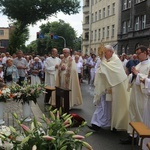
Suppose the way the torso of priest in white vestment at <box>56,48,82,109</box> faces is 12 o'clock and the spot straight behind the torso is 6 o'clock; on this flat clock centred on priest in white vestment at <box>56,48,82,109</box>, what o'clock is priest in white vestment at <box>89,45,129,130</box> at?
priest in white vestment at <box>89,45,129,130</box> is roughly at 10 o'clock from priest in white vestment at <box>56,48,82,109</box>.

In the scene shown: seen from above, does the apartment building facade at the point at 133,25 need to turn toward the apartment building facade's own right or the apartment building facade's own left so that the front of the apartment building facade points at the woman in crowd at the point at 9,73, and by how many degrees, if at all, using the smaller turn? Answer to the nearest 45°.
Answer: approximately 45° to the apartment building facade's own left

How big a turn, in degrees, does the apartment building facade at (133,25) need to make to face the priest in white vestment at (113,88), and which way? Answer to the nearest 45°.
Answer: approximately 45° to its left

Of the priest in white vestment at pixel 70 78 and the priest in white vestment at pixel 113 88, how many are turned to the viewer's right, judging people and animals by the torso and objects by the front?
0

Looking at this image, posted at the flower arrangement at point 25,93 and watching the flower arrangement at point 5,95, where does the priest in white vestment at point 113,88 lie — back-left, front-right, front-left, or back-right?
back-left

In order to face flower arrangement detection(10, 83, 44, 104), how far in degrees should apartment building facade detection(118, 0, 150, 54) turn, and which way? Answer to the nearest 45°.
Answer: approximately 45° to its left

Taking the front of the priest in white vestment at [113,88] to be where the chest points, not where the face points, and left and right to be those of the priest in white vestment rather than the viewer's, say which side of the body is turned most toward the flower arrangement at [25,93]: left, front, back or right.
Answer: front

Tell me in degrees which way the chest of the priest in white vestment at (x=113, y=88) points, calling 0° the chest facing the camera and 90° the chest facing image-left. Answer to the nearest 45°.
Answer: approximately 90°

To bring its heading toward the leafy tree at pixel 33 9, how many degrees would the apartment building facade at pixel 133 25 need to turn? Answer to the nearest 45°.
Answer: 0° — it already faces it

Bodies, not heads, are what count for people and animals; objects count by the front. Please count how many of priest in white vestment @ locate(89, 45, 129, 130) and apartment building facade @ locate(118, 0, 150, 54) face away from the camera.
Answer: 0

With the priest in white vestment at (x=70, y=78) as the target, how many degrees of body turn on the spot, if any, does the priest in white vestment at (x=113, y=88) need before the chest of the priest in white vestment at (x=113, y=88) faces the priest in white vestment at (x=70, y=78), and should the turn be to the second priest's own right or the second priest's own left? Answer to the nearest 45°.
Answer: approximately 45° to the second priest's own right
